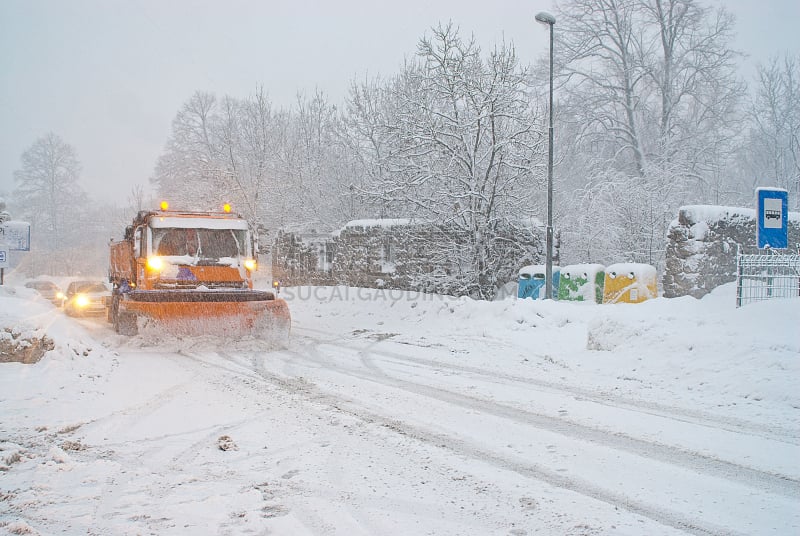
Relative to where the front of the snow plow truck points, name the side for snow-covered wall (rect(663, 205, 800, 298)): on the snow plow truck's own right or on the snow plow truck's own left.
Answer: on the snow plow truck's own left

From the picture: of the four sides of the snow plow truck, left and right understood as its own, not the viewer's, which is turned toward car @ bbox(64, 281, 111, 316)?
back

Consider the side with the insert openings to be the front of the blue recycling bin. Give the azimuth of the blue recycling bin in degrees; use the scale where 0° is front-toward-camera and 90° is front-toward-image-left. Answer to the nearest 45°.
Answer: approximately 0°

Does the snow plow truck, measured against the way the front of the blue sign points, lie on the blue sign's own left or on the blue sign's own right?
on the blue sign's own right

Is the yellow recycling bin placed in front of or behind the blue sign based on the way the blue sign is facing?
behind

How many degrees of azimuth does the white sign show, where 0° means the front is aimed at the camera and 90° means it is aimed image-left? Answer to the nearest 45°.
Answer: approximately 0°
